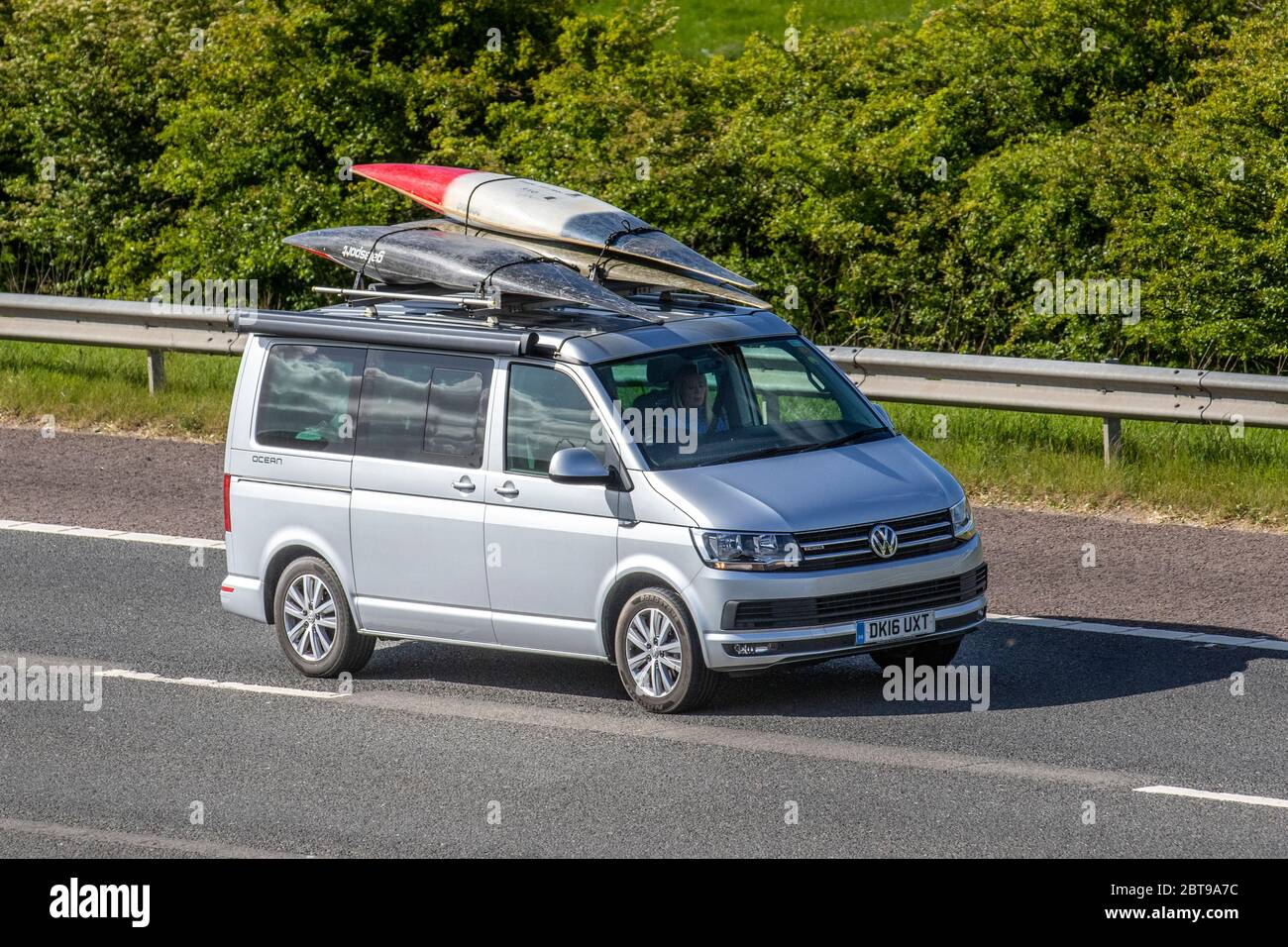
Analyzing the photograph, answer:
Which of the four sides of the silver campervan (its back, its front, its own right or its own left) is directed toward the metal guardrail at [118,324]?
back

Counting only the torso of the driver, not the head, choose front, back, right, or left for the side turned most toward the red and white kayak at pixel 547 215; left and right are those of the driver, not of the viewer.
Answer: back

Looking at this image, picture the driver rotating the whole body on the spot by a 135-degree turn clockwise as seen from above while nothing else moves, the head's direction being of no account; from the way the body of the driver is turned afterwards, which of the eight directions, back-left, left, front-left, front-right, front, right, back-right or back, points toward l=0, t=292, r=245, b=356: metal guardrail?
front-right

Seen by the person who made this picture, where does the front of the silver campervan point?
facing the viewer and to the right of the viewer
